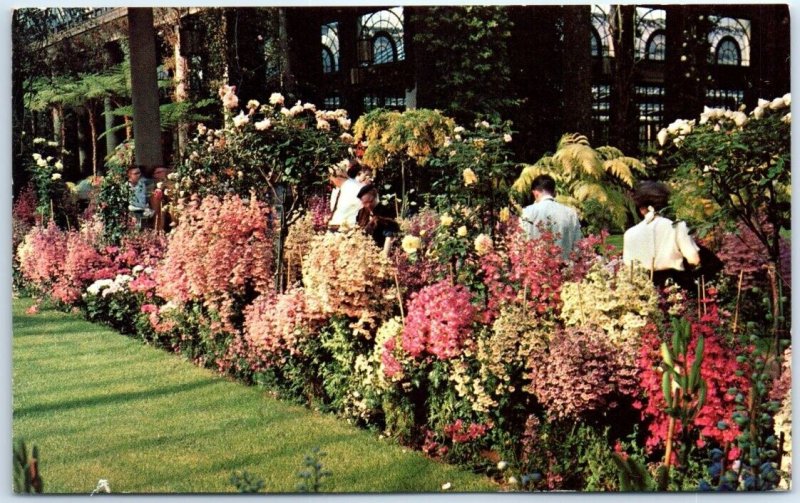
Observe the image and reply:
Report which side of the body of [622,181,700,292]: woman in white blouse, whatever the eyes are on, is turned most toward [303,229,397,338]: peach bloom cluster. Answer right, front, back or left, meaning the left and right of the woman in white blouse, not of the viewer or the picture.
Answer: left

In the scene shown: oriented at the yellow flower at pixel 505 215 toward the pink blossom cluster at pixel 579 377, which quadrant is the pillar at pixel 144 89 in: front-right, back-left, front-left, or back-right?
back-right

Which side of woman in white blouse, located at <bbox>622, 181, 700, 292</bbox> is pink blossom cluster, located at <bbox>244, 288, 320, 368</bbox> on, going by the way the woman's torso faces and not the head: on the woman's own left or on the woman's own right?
on the woman's own left

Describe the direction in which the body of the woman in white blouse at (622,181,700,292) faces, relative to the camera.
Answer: away from the camera

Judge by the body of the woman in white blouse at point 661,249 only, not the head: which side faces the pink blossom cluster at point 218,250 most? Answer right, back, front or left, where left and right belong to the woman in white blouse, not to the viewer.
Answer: left

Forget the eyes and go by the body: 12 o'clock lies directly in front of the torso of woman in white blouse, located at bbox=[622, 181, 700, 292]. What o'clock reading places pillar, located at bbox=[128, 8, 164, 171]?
The pillar is roughly at 9 o'clock from the woman in white blouse.

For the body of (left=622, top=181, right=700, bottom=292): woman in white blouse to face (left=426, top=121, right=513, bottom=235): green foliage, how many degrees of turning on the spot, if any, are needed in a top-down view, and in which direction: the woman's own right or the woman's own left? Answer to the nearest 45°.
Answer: approximately 90° to the woman's own left

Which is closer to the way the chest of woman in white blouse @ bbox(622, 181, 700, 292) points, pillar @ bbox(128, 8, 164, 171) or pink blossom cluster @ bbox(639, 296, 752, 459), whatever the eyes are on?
the pillar

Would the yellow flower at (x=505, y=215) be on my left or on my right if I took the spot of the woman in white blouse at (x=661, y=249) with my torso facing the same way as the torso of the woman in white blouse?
on my left
